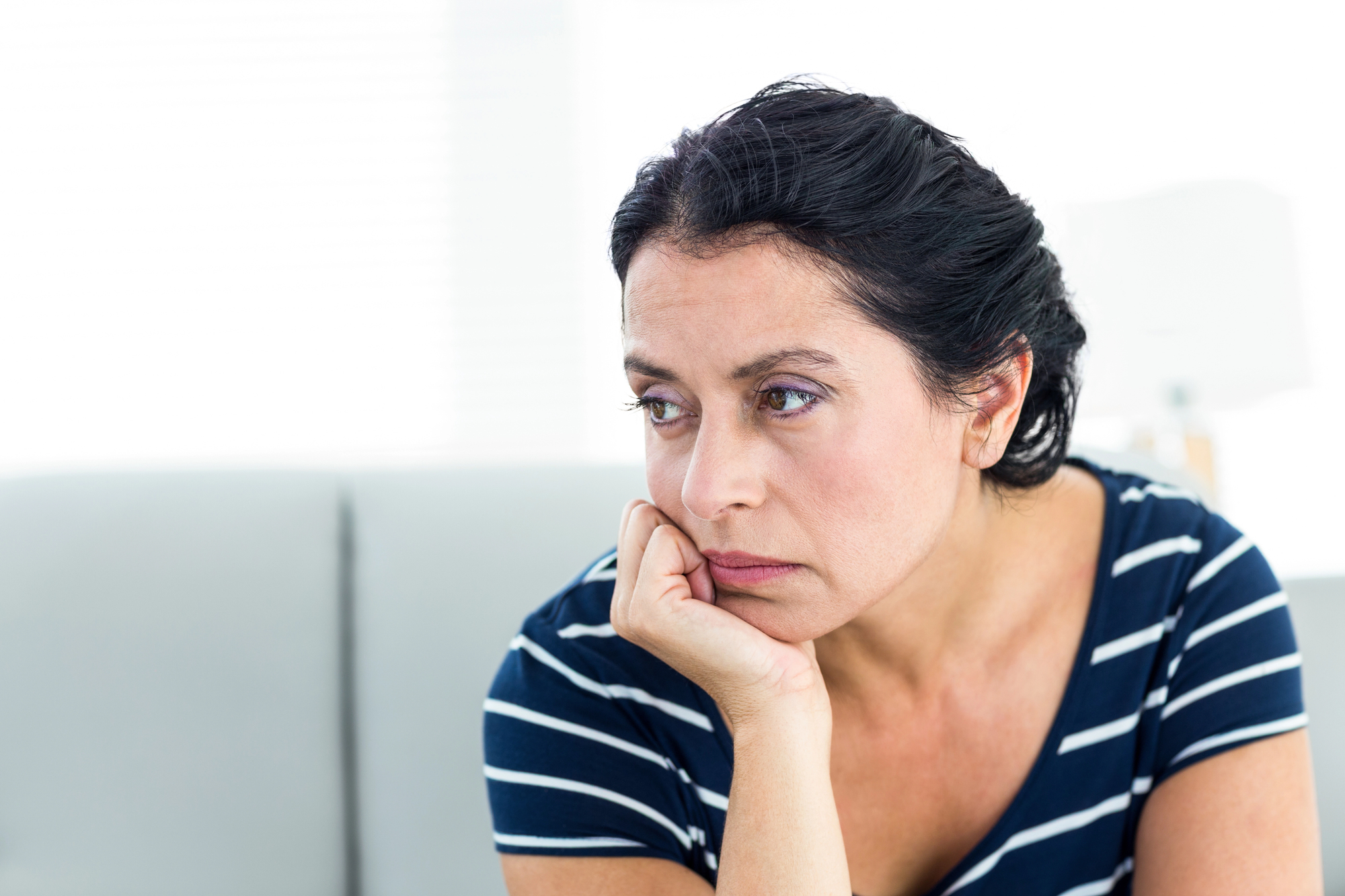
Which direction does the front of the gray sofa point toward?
toward the camera

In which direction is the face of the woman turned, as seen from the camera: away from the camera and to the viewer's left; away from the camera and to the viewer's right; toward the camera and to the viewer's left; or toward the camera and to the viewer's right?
toward the camera and to the viewer's left
